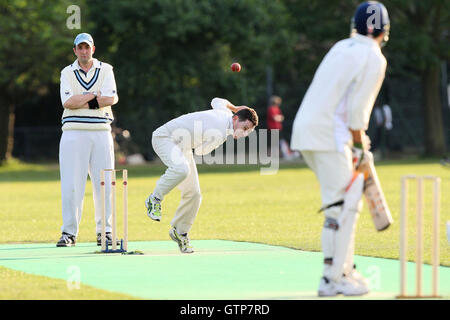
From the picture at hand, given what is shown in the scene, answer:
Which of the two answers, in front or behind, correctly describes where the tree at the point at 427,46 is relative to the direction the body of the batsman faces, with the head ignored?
in front

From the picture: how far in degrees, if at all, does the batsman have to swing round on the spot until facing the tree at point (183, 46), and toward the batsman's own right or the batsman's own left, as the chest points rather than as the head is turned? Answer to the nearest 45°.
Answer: approximately 45° to the batsman's own left

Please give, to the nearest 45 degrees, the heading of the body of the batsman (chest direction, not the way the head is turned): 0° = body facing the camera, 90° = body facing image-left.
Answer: approximately 225°

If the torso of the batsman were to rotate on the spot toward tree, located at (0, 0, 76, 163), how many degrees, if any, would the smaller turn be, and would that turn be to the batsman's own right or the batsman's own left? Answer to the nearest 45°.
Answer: approximately 90° to the batsman's own left

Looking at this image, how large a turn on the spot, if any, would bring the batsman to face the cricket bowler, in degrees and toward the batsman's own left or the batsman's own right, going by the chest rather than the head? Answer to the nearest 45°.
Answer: approximately 90° to the batsman's own left

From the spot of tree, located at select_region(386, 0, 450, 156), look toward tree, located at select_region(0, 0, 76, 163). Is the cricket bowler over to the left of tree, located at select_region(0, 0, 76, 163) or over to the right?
left
